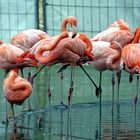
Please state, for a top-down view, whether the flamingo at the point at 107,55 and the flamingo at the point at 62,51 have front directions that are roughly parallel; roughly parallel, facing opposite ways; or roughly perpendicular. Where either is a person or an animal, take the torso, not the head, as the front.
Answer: roughly parallel, facing opposite ways

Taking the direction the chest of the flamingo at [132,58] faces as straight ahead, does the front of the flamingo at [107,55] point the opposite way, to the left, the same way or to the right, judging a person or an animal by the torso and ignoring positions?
the same way

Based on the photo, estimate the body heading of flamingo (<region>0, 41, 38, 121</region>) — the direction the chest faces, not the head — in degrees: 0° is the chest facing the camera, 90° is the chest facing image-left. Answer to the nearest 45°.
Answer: approximately 90°

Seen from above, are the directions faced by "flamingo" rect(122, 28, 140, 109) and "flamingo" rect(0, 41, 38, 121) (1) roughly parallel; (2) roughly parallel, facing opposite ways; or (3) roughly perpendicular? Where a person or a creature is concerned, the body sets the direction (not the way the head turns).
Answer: roughly parallel, facing opposite ways

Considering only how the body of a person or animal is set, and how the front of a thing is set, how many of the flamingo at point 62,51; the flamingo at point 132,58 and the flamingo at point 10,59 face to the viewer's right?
1

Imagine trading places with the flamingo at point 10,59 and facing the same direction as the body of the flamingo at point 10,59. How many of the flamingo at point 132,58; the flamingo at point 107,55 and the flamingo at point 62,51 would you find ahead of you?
0
